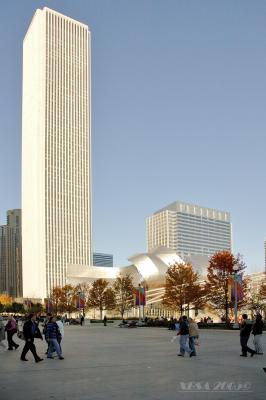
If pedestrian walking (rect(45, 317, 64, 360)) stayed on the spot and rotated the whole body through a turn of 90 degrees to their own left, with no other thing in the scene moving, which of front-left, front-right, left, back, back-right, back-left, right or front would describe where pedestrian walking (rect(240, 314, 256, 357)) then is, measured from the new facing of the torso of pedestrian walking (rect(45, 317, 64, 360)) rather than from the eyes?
front-right

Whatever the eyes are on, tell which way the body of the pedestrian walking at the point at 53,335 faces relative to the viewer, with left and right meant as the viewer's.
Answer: facing the viewer and to the right of the viewer
